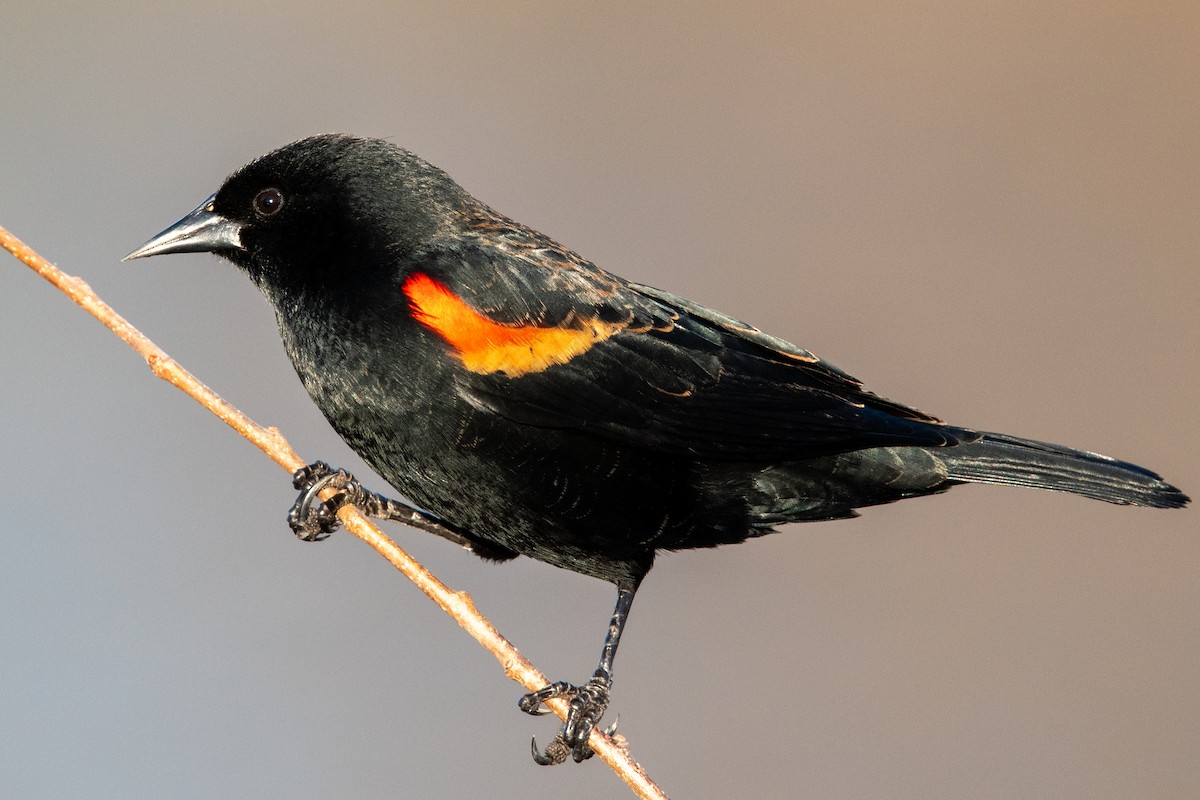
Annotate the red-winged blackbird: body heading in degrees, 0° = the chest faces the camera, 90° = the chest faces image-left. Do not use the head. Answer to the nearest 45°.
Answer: approximately 90°
